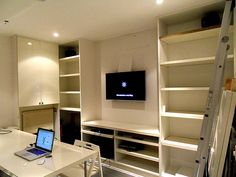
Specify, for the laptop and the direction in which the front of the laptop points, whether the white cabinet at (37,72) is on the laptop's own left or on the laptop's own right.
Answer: on the laptop's own right

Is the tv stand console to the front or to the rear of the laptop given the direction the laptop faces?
to the rear

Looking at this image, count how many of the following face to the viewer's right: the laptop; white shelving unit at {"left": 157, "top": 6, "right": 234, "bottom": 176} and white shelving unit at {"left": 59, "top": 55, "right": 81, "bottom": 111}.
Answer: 0

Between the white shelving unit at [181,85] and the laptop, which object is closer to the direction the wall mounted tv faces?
the laptop

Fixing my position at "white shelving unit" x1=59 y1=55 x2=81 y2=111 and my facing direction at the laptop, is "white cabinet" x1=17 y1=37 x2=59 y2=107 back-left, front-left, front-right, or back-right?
front-right

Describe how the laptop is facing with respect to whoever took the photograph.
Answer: facing the viewer and to the left of the viewer

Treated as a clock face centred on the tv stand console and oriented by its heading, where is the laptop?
The laptop is roughly at 12 o'clock from the tv stand console.

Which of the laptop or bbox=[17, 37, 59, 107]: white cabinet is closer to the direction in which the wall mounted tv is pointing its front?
the laptop

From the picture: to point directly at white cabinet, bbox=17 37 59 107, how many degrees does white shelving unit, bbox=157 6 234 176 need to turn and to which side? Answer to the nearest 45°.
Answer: approximately 45° to its right

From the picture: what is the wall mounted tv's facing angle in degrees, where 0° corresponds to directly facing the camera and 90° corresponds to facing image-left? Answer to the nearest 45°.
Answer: approximately 45°

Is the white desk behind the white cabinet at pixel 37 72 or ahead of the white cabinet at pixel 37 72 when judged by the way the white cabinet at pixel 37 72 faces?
ahead

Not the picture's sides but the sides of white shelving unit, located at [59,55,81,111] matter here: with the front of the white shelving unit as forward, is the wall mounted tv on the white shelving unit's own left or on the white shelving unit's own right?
on the white shelving unit's own left

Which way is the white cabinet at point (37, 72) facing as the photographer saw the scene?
facing the viewer and to the right of the viewer

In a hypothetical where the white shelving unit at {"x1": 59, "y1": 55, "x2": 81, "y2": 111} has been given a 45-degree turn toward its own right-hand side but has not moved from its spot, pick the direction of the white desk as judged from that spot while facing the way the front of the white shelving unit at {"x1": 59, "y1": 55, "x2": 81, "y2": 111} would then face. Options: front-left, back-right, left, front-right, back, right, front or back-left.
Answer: left

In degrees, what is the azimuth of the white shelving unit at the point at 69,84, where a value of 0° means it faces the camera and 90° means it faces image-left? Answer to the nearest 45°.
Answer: approximately 45°
